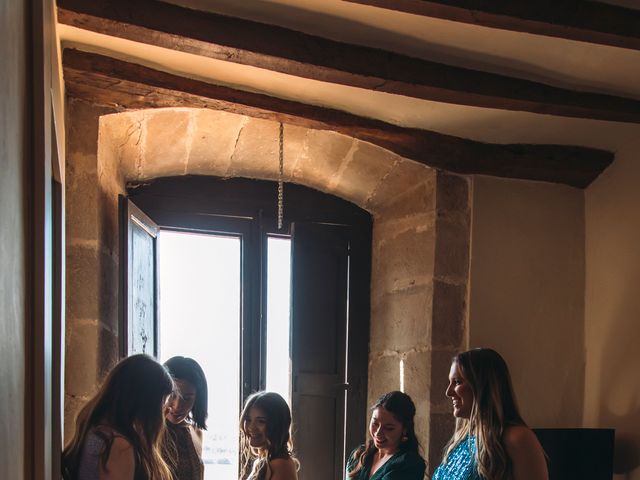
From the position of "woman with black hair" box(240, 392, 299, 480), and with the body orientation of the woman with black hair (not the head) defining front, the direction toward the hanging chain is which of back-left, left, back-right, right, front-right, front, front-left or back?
back-right

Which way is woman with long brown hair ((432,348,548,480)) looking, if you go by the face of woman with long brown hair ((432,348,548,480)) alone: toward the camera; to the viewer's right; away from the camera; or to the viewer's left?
to the viewer's left

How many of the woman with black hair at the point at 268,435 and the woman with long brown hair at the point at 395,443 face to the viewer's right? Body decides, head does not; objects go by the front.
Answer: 0

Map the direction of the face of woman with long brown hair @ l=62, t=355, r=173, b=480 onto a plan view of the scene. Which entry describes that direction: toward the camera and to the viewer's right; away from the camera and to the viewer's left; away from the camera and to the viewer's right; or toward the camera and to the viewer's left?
away from the camera and to the viewer's right
